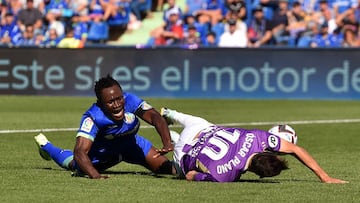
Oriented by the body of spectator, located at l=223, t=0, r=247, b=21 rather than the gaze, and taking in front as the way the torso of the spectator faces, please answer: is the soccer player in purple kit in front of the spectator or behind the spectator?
in front

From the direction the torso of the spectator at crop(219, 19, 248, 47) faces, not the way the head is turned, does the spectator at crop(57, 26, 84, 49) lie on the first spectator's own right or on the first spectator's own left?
on the first spectator's own right

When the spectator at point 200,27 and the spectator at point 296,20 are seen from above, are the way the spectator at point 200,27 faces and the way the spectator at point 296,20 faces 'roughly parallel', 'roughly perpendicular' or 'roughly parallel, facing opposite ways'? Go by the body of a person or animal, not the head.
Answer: roughly parallel

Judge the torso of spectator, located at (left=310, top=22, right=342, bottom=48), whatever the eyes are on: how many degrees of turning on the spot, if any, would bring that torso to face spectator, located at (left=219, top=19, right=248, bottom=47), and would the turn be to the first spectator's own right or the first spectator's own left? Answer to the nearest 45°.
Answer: approximately 90° to the first spectator's own right

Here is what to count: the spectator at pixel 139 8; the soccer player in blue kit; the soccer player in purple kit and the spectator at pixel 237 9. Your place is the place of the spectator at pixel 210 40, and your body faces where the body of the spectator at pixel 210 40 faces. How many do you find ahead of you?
2

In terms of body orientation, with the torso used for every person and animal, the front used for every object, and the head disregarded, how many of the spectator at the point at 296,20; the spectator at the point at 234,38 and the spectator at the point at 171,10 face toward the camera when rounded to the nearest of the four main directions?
3

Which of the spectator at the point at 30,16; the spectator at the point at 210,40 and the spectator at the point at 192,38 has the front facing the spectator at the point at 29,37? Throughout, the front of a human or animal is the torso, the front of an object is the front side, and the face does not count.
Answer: the spectator at the point at 30,16

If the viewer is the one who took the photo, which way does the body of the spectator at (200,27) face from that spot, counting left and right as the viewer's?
facing the viewer

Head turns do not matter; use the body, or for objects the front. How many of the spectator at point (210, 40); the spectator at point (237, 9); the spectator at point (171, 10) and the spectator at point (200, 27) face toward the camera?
4

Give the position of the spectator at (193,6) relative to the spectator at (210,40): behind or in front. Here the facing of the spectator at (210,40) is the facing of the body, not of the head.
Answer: behind

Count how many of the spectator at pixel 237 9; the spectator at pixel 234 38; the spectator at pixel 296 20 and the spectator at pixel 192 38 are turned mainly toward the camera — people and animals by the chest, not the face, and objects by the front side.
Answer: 4

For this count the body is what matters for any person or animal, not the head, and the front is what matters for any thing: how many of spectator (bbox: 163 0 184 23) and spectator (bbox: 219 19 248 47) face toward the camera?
2

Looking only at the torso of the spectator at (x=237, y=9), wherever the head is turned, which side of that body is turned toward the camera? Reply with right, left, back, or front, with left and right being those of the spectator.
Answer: front

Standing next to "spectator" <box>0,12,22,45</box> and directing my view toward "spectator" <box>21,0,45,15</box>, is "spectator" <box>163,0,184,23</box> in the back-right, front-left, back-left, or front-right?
front-right

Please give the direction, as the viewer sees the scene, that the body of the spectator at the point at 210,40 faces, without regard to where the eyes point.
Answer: toward the camera

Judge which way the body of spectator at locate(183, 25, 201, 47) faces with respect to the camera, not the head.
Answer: toward the camera
